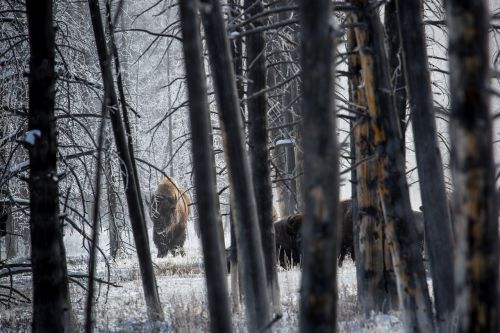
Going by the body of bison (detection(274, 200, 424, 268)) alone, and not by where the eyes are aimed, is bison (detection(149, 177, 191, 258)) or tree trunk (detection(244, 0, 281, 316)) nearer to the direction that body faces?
the bison

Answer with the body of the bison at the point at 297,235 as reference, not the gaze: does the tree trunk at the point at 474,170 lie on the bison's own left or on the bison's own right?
on the bison's own left

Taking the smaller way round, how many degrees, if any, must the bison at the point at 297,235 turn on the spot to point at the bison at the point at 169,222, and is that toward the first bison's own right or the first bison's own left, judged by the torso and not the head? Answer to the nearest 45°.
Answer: approximately 45° to the first bison's own right

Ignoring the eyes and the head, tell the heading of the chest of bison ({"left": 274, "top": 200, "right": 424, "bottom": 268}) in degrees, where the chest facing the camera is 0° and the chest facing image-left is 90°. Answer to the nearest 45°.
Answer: approximately 90°

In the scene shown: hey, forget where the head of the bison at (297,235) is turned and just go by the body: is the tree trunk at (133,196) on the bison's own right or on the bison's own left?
on the bison's own left

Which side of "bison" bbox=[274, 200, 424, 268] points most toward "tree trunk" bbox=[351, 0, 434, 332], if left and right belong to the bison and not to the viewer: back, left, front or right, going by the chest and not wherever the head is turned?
left

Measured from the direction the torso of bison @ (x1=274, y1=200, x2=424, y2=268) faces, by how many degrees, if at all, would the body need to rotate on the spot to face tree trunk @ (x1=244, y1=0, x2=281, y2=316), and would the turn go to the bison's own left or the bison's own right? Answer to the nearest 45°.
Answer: approximately 90° to the bison's own left

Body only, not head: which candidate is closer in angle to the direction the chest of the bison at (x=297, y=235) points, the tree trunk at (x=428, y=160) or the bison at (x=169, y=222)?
the bison
